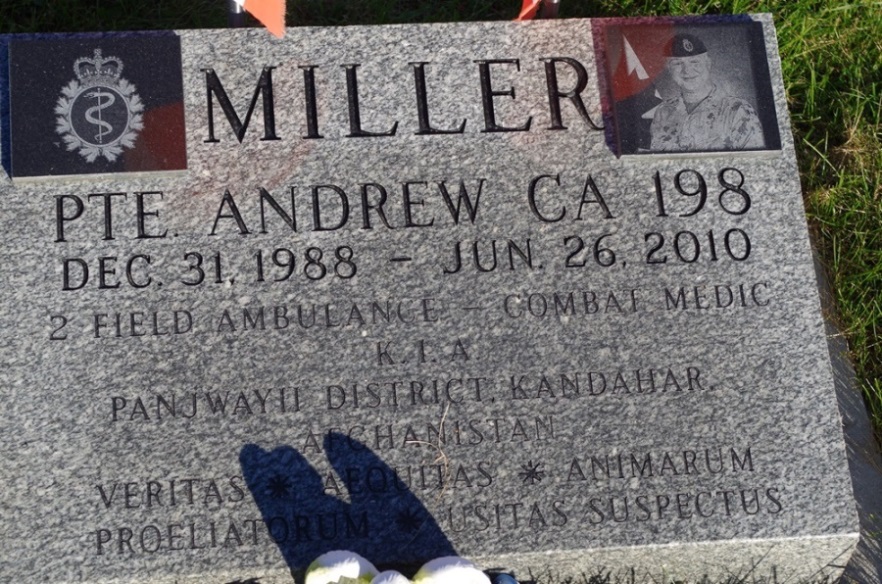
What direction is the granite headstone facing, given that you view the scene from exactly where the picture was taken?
facing the viewer
